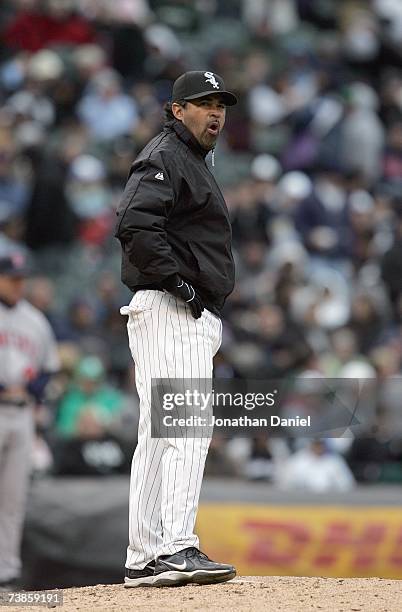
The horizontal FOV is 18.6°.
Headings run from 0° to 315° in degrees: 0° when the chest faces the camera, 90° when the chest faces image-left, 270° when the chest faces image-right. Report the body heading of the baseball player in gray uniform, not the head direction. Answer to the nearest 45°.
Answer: approximately 0°

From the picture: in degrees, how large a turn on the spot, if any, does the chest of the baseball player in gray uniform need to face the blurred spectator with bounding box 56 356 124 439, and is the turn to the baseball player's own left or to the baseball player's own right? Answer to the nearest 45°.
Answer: approximately 180°

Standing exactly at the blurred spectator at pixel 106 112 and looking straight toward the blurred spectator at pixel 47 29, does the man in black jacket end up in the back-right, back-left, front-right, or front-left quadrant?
back-left

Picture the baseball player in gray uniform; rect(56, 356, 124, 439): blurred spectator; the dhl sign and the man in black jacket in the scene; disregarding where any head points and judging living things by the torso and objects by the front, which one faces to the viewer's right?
the man in black jacket

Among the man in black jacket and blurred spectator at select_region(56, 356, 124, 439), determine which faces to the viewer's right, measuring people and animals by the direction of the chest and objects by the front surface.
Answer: the man in black jacket

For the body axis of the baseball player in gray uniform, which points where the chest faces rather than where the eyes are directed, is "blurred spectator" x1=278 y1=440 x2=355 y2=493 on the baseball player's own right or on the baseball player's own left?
on the baseball player's own left

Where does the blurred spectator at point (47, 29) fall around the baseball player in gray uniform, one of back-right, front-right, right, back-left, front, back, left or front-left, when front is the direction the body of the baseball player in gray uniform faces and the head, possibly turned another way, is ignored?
back

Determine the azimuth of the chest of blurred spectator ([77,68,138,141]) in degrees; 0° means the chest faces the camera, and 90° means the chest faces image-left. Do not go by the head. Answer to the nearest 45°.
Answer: approximately 0°
